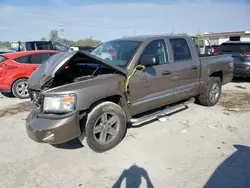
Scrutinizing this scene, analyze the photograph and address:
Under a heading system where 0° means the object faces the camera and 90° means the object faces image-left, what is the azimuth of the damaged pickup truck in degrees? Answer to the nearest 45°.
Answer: approximately 45°

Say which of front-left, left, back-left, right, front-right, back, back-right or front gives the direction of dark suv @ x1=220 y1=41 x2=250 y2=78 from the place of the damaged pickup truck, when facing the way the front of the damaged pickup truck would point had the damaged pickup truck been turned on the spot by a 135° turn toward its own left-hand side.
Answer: front-left

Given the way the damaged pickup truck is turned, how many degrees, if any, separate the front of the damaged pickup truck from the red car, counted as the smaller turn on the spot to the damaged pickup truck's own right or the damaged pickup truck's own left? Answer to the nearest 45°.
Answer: approximately 90° to the damaged pickup truck's own right
